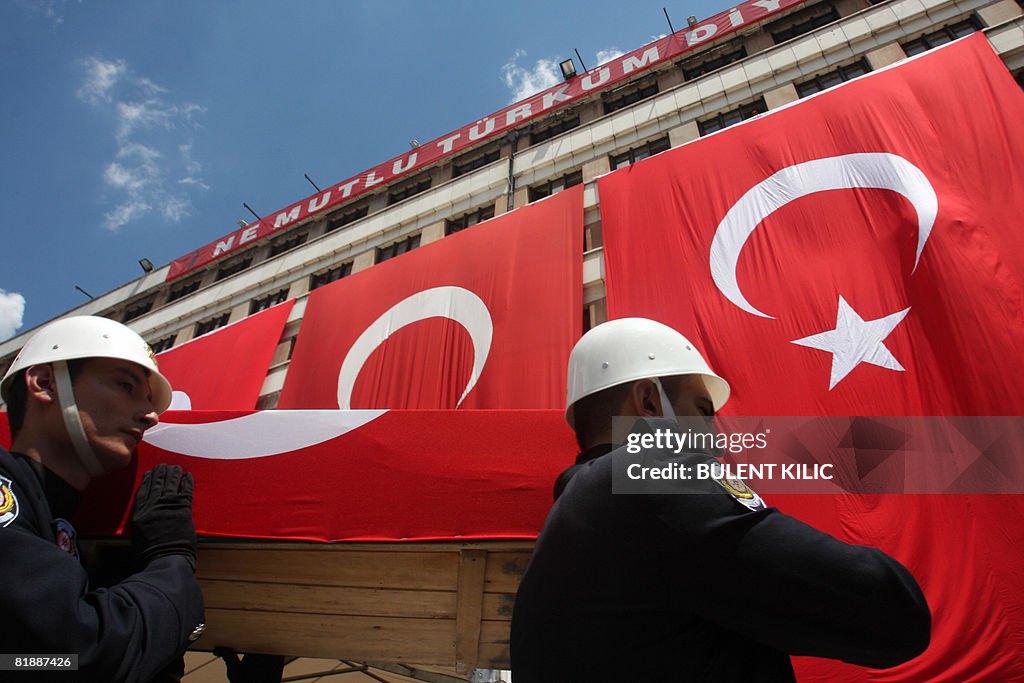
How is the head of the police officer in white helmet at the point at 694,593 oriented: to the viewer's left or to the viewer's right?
to the viewer's right

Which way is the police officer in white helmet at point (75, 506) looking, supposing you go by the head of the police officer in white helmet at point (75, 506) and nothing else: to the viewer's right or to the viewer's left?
to the viewer's right

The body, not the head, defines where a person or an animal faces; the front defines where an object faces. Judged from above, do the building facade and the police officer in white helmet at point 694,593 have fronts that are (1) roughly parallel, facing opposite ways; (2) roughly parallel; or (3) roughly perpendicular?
roughly parallel, facing opposite ways

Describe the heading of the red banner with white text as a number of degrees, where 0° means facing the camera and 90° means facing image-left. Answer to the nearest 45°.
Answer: approximately 45°

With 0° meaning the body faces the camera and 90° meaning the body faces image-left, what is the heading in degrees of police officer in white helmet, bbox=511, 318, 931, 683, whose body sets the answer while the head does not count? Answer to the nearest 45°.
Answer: approximately 225°

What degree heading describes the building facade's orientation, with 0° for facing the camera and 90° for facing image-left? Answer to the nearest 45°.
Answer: approximately 45°

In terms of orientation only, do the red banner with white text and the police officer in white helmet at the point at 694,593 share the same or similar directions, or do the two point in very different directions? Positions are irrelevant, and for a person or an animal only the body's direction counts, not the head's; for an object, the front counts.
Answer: very different directions

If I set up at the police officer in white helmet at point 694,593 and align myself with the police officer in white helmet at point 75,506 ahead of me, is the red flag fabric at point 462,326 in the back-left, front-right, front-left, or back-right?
front-right
